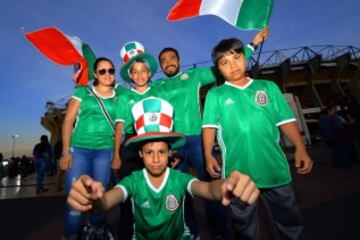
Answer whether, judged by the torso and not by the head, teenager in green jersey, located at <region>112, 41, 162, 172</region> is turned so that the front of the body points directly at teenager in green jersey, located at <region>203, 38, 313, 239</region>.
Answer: no

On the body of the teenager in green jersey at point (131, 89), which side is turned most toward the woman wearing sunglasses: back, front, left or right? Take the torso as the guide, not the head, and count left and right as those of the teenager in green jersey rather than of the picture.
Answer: right

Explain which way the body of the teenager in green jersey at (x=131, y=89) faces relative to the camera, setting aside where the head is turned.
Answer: toward the camera

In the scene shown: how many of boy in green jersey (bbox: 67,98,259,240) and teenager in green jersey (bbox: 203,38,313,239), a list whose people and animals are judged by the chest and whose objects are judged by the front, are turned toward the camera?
2

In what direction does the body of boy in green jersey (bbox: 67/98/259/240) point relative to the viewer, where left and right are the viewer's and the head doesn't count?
facing the viewer

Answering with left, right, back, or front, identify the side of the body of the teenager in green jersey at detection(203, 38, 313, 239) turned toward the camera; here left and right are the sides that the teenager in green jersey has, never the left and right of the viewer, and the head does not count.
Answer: front

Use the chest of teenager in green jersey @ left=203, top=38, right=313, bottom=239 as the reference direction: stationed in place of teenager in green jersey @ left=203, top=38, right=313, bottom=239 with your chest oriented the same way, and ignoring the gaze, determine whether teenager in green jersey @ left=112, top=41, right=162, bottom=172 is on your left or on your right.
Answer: on your right

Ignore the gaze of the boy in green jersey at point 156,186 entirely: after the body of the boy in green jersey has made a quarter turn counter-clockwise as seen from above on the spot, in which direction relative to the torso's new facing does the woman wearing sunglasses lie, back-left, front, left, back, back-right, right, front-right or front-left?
back-left

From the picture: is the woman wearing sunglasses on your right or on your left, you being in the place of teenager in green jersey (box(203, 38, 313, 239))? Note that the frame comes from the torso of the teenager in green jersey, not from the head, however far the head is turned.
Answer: on your right

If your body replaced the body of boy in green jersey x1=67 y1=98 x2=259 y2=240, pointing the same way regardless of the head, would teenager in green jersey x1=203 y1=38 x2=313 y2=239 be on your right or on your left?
on your left

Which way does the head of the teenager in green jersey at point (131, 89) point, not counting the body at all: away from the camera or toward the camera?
toward the camera

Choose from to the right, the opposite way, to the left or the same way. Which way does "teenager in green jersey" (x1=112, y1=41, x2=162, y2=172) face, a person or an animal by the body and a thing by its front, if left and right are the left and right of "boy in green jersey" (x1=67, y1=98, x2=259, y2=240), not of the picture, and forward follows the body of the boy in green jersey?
the same way
